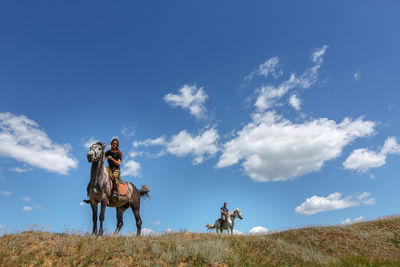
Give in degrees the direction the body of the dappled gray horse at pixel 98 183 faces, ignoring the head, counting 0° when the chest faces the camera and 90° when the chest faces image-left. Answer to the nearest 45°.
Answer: approximately 45°

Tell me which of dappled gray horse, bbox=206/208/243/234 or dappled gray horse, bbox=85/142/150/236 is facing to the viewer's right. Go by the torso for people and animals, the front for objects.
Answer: dappled gray horse, bbox=206/208/243/234

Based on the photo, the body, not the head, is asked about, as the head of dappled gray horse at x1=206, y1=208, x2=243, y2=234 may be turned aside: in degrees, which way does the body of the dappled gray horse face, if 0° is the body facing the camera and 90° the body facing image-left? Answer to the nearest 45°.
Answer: approximately 270°

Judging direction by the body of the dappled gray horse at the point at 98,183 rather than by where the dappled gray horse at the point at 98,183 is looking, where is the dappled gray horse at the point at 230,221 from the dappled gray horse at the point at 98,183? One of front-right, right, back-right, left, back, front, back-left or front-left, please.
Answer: back

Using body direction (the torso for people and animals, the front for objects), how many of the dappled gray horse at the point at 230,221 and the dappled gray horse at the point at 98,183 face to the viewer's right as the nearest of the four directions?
1
